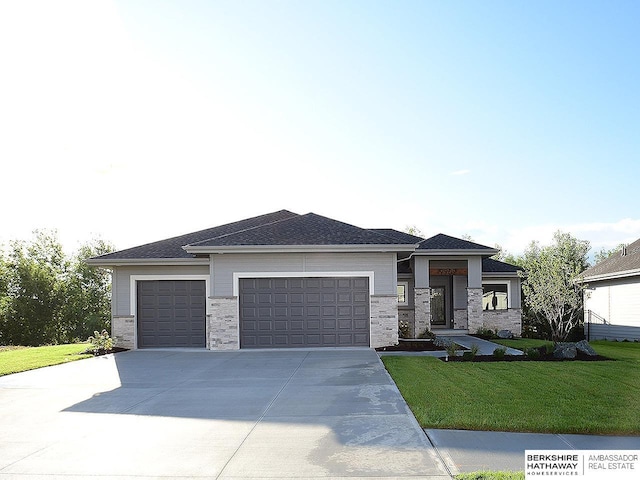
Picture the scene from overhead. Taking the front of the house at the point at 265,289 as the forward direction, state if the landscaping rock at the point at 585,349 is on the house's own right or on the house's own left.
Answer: on the house's own left

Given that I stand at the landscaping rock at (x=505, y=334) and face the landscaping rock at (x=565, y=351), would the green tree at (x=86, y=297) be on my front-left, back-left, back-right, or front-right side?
back-right

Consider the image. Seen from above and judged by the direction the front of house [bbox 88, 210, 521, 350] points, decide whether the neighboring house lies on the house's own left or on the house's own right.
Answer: on the house's own left

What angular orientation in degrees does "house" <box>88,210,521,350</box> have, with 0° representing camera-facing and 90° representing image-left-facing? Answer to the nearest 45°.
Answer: approximately 0°

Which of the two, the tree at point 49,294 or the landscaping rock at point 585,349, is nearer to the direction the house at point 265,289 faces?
the landscaping rock

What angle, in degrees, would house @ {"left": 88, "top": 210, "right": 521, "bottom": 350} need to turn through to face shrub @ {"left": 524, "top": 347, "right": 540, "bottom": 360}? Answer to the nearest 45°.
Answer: approximately 45° to its left
